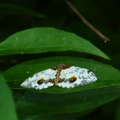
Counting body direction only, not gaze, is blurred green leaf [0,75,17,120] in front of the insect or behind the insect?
behind

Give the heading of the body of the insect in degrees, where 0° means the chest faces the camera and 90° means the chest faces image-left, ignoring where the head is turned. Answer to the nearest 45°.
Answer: approximately 180°
